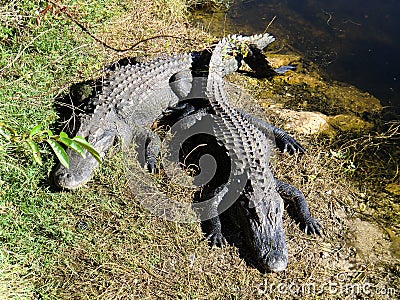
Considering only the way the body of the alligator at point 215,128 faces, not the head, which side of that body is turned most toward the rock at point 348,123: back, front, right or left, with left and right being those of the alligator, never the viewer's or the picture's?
left

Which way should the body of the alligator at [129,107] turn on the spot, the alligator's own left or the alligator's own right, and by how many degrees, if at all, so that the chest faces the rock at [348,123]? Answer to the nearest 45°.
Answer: approximately 135° to the alligator's own left

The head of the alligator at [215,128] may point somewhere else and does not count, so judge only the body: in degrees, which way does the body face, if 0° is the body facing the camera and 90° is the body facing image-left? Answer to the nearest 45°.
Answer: approximately 0°

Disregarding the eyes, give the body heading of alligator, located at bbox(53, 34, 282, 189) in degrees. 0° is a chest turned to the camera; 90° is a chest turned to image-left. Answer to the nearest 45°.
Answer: approximately 45°
